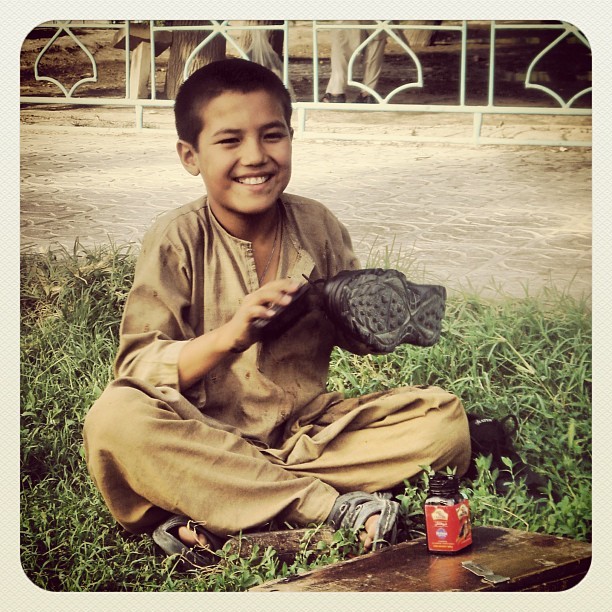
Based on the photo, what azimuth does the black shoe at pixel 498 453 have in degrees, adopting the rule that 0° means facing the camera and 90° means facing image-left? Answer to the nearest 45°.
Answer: approximately 315°

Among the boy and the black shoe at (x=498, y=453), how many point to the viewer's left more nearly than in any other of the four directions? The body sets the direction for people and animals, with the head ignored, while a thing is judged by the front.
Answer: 0

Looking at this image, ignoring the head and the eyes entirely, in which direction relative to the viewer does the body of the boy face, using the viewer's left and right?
facing the viewer and to the right of the viewer

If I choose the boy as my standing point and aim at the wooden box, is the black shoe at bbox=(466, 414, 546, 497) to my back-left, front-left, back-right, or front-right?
front-left
